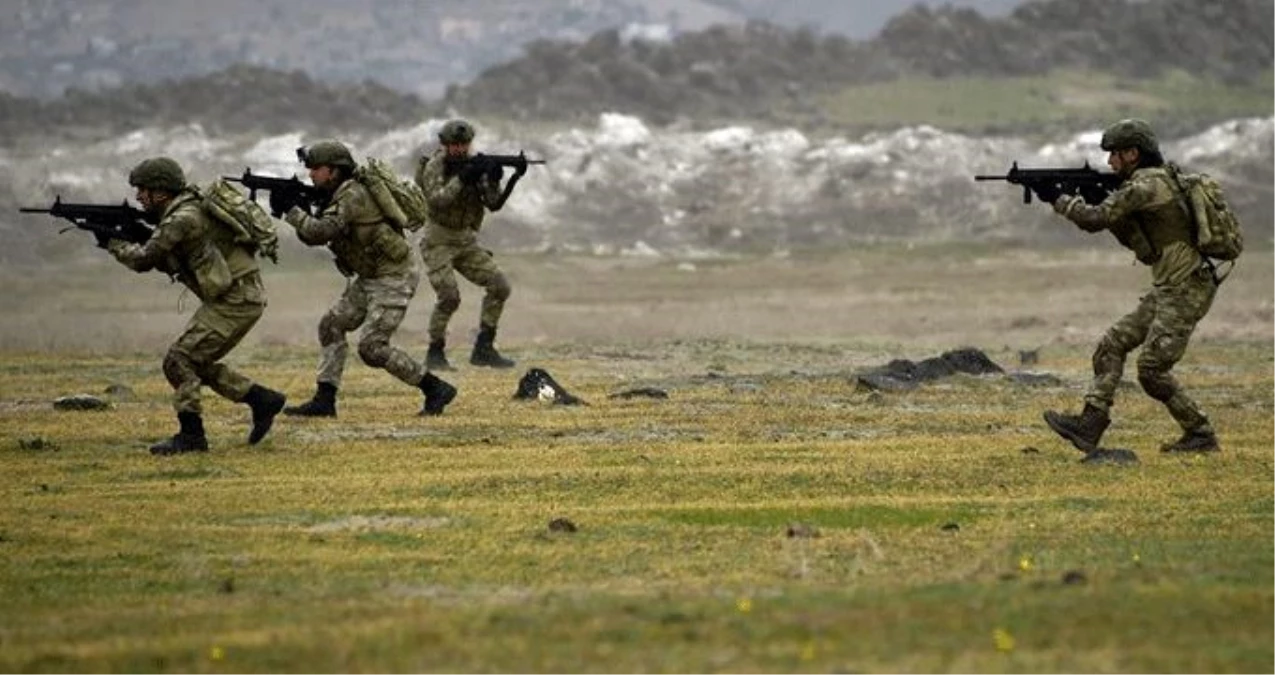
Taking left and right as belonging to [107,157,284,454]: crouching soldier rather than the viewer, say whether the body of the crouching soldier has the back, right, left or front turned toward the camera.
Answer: left

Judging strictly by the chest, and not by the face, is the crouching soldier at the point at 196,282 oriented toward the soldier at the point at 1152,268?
no

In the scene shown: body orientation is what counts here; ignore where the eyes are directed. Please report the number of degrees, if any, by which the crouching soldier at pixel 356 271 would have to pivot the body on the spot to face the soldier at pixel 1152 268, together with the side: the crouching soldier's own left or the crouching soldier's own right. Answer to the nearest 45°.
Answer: approximately 135° to the crouching soldier's own left

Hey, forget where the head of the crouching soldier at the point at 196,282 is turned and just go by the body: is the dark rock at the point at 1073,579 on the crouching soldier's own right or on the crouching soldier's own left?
on the crouching soldier's own left

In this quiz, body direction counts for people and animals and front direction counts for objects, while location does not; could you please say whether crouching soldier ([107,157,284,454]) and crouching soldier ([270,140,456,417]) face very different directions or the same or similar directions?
same or similar directions

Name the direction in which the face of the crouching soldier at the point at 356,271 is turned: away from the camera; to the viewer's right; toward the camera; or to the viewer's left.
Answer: to the viewer's left

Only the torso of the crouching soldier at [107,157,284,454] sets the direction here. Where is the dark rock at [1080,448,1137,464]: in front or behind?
behind

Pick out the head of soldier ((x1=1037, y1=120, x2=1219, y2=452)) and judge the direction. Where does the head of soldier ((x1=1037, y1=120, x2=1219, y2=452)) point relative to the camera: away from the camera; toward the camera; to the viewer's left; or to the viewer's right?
to the viewer's left

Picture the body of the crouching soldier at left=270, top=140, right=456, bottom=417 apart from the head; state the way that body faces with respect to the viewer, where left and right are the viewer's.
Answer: facing to the left of the viewer

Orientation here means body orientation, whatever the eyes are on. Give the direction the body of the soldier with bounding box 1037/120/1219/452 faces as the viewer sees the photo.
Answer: to the viewer's left
